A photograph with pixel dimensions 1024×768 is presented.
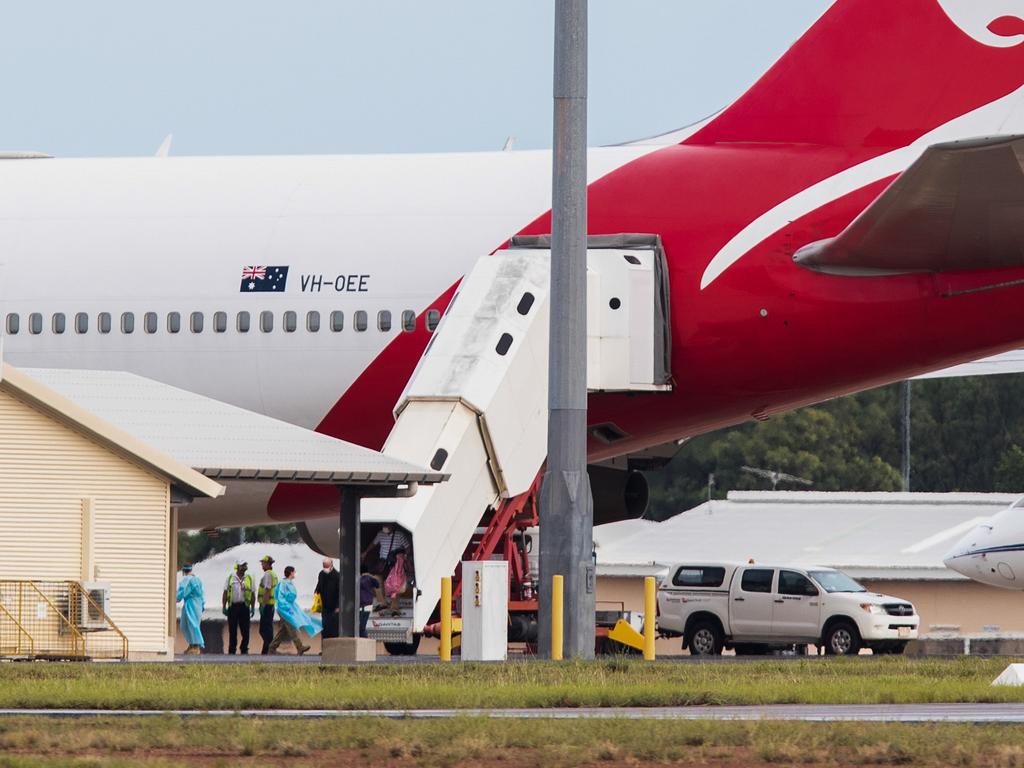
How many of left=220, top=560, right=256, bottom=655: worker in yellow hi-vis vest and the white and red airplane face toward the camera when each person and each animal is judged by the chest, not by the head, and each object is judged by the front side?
1

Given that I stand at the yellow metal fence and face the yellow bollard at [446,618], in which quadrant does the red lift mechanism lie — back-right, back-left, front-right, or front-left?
front-left

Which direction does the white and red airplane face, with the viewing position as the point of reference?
facing to the left of the viewer

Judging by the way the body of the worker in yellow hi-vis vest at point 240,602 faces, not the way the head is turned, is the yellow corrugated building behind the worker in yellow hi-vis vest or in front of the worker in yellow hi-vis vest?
in front

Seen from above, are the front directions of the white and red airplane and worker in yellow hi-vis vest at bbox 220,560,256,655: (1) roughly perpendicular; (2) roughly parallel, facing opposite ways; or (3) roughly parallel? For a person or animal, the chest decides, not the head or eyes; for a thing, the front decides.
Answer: roughly perpendicular

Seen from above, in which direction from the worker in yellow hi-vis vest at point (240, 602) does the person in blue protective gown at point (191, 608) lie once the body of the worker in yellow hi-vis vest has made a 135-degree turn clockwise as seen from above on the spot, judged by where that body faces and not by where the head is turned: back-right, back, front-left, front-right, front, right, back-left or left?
front

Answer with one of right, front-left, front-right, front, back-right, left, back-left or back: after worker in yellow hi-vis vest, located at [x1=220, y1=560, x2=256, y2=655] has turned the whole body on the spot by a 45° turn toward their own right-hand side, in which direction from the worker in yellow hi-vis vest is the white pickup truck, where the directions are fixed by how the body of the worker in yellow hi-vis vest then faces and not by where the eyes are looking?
back-left

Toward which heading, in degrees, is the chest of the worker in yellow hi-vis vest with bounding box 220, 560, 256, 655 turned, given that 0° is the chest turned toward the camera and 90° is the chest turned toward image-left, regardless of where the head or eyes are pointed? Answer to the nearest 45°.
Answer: approximately 0°

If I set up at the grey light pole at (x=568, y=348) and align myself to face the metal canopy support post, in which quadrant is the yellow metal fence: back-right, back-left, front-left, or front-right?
front-left

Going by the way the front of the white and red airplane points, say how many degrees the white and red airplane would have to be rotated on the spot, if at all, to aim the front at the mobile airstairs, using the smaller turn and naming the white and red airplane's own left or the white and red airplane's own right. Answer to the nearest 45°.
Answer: approximately 45° to the white and red airplane's own left
